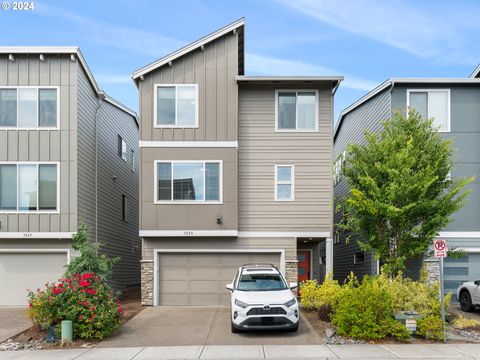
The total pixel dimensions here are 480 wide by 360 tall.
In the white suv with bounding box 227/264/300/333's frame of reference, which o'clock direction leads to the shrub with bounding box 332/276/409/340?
The shrub is roughly at 9 o'clock from the white suv.

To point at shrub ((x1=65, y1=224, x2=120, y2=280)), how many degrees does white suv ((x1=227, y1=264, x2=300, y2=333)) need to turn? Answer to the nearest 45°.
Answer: approximately 90° to its right

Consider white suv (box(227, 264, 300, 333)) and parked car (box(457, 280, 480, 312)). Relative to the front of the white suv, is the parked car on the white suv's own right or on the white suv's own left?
on the white suv's own left

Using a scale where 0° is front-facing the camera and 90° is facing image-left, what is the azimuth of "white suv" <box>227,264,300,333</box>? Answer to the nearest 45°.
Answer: approximately 0°

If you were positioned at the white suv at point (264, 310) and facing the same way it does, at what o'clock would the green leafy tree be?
The green leafy tree is roughly at 8 o'clock from the white suv.

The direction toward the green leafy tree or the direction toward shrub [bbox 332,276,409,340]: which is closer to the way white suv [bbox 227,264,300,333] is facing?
the shrub

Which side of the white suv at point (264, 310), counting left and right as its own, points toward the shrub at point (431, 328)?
left

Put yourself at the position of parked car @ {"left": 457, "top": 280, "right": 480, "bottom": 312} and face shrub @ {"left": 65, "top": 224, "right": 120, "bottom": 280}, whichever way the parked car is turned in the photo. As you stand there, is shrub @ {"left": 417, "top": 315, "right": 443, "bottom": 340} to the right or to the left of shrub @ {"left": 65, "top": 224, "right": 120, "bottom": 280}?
left

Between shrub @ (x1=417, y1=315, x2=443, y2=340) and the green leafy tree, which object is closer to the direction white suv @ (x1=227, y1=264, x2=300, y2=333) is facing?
the shrub

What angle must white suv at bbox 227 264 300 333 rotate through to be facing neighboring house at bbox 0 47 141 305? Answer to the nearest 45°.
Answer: approximately 135° to its right
